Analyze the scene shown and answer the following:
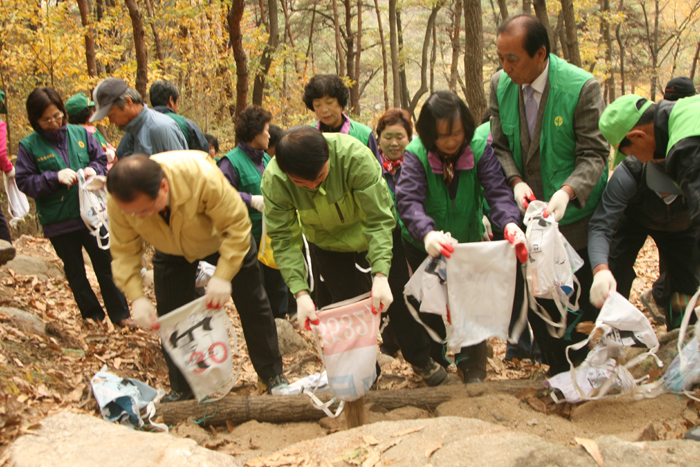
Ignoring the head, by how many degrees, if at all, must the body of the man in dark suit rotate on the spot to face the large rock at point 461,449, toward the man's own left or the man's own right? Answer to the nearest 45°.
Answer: approximately 45° to the man's own left

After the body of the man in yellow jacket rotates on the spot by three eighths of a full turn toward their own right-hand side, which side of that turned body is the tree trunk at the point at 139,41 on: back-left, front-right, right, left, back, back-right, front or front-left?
front

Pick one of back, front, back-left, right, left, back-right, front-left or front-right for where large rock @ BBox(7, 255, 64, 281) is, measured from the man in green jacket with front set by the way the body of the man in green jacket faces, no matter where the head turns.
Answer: back-right

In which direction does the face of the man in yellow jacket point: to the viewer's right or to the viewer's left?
to the viewer's left

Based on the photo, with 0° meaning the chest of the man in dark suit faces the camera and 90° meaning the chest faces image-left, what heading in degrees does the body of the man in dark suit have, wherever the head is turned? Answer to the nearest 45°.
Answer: approximately 45°

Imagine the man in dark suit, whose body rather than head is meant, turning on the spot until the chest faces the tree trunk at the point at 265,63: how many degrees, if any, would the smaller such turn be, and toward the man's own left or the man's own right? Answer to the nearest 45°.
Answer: approximately 90° to the man's own right

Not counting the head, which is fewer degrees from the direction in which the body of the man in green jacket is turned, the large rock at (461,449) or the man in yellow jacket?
the large rock

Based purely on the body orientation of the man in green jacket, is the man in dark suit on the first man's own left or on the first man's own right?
on the first man's own left
